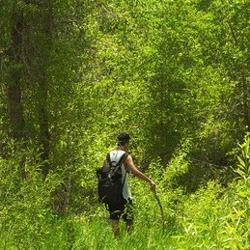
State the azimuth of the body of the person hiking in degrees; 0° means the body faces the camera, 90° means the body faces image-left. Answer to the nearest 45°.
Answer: approximately 225°
